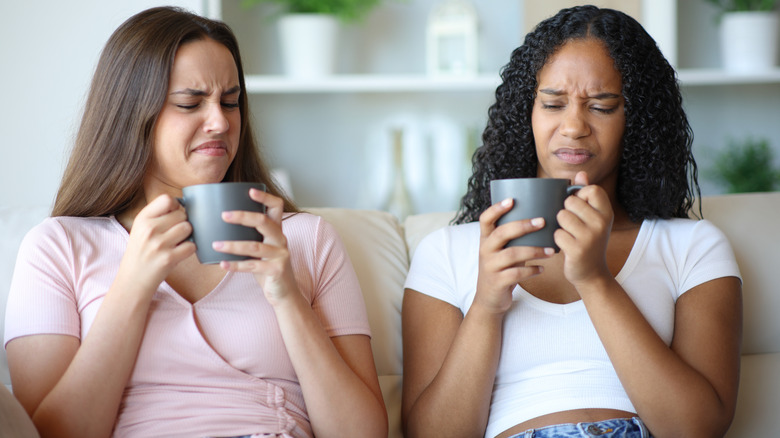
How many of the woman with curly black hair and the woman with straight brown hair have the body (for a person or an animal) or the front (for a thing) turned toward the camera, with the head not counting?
2

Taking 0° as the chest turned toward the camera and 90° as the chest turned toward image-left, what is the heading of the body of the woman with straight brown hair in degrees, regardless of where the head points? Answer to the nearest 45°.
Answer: approximately 0°

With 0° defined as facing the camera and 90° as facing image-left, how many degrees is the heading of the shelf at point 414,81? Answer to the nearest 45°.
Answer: approximately 0°

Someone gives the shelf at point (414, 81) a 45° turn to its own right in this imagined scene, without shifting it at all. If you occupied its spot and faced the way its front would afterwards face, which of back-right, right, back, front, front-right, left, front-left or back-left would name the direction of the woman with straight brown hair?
front-left

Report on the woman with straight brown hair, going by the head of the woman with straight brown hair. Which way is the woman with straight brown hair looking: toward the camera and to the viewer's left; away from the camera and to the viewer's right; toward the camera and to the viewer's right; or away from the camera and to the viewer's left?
toward the camera and to the viewer's right
